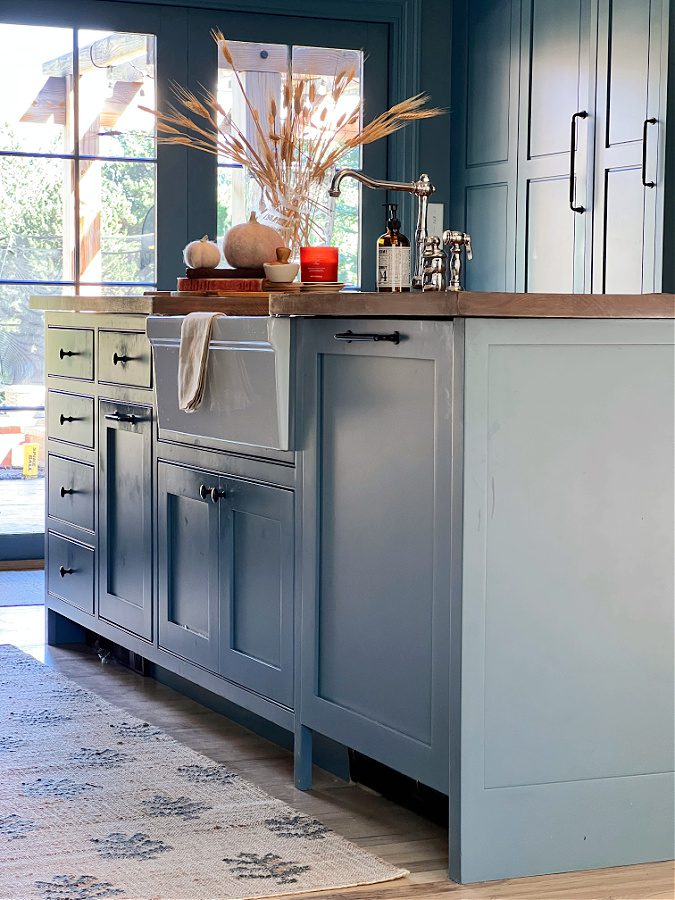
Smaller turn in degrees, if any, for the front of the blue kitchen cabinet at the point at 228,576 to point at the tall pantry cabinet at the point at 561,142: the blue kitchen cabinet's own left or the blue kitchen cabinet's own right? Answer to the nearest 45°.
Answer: approximately 180°

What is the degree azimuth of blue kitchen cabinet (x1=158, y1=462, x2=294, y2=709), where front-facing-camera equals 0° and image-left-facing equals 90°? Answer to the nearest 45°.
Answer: approximately 45°

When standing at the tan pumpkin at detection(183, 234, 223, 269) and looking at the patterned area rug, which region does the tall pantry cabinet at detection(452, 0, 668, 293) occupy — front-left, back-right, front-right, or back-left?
back-left
